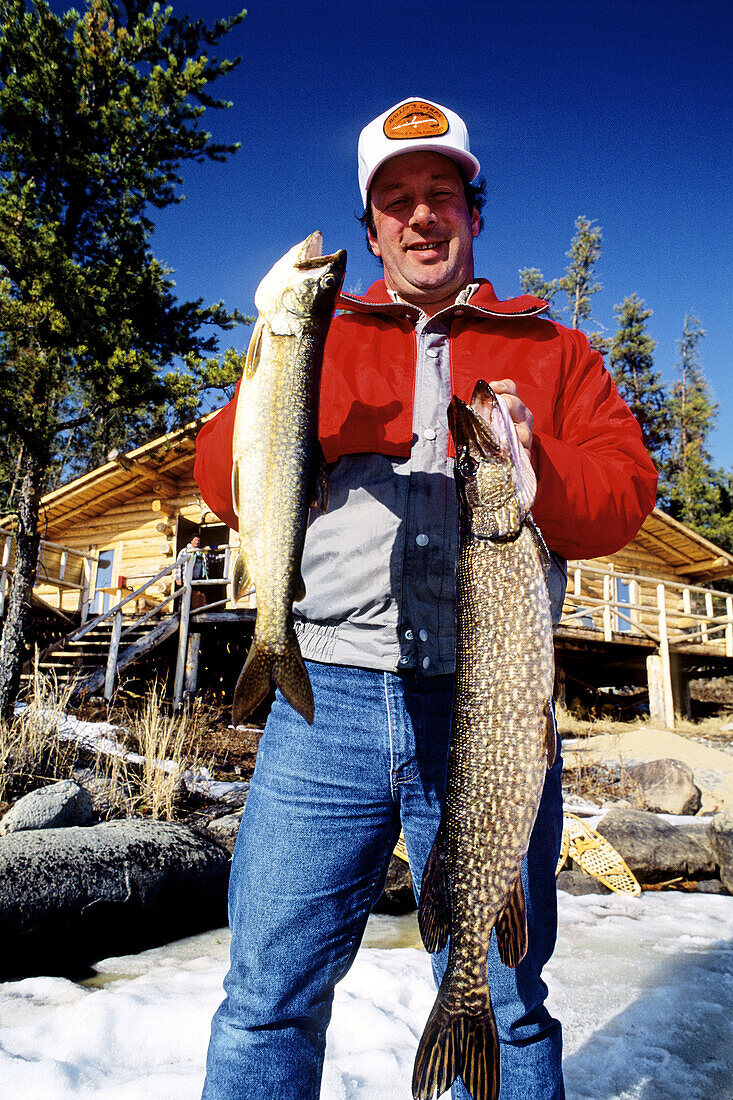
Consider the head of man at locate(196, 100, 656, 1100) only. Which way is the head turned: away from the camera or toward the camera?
toward the camera

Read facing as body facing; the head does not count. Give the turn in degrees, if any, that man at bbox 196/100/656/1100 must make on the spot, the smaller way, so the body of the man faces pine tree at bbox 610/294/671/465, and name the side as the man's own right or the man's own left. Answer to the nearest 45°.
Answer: approximately 180°

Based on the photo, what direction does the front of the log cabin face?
toward the camera

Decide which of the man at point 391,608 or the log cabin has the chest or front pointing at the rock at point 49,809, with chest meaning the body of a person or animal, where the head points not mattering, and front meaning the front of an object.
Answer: the log cabin

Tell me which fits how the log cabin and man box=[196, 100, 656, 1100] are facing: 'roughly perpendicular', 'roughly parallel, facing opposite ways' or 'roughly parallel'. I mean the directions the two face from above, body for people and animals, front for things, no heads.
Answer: roughly parallel

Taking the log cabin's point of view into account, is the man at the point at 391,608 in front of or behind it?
in front

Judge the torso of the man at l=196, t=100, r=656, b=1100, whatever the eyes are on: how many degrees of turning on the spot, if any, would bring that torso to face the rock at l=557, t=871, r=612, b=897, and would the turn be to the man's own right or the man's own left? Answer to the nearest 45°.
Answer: approximately 180°

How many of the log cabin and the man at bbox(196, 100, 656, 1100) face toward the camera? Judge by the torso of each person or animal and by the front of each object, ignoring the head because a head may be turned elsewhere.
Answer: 2

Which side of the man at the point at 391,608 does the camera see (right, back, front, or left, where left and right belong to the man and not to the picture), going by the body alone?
front

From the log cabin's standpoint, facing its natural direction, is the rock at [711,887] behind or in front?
in front

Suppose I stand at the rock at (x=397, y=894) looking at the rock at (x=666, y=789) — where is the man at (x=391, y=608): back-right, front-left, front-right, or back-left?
back-right

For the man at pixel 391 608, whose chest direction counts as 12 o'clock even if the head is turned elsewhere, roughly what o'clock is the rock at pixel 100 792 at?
The rock is roughly at 5 o'clock from the man.
